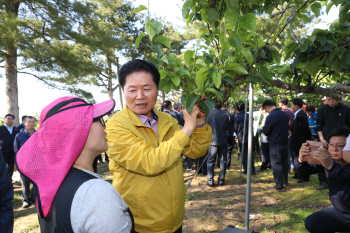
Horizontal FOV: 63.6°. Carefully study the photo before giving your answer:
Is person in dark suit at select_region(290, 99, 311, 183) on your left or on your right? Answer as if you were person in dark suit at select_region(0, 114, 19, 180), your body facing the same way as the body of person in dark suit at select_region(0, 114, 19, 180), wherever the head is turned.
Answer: on your left

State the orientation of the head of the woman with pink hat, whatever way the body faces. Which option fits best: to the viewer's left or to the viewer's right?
to the viewer's right

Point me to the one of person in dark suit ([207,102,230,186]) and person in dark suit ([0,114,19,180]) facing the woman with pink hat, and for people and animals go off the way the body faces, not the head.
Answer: person in dark suit ([0,114,19,180])

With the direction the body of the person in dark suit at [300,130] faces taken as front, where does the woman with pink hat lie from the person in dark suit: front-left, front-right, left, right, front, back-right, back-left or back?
left

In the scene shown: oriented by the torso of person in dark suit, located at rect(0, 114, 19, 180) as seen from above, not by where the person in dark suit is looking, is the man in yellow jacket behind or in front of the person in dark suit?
in front

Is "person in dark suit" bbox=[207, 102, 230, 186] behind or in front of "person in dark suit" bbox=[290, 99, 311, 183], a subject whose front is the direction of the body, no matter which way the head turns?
in front

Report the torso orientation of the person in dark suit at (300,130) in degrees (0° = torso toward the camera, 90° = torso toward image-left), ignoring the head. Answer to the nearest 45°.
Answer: approximately 90°

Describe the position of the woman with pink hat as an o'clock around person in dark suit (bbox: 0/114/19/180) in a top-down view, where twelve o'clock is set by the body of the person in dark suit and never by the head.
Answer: The woman with pink hat is roughly at 12 o'clock from the person in dark suit.

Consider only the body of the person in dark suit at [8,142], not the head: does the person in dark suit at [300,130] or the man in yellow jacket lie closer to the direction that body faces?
the man in yellow jacket

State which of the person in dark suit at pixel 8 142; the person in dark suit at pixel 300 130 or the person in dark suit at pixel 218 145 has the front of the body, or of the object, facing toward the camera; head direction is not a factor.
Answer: the person in dark suit at pixel 8 142

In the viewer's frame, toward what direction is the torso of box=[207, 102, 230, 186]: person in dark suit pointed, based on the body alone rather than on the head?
away from the camera
